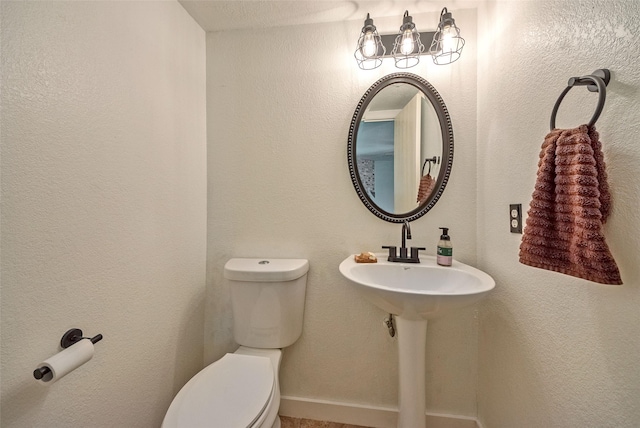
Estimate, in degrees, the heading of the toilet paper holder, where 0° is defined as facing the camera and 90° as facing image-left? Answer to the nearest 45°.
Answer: approximately 315°

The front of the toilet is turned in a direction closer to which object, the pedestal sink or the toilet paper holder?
the toilet paper holder

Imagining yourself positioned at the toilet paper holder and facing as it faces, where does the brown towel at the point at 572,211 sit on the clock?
The brown towel is roughly at 12 o'clock from the toilet paper holder.

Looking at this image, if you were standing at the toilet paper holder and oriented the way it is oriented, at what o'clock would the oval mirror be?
The oval mirror is roughly at 11 o'clock from the toilet paper holder.

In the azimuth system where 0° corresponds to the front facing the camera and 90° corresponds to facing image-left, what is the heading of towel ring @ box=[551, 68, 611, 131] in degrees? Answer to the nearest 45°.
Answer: approximately 45°

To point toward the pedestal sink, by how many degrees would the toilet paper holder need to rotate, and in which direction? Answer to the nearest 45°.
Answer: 0° — it already faces it

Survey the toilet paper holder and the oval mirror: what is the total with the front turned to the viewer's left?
0

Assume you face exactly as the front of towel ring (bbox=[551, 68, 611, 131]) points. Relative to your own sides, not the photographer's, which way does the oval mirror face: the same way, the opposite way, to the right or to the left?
to the left

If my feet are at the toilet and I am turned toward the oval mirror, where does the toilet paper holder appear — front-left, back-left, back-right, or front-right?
back-right

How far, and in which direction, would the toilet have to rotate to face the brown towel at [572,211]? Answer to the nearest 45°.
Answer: approximately 90° to its left

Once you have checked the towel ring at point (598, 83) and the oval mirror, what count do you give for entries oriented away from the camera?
0
